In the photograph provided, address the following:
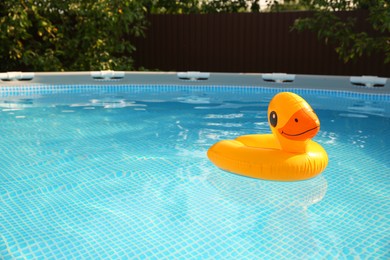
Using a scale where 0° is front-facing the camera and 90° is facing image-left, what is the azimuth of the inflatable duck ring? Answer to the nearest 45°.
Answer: approximately 270°

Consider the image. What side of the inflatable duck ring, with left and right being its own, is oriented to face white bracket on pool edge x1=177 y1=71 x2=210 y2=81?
left
